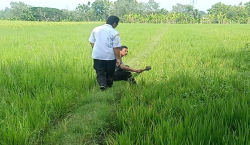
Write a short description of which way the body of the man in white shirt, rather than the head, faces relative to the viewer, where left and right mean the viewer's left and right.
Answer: facing away from the viewer and to the right of the viewer
